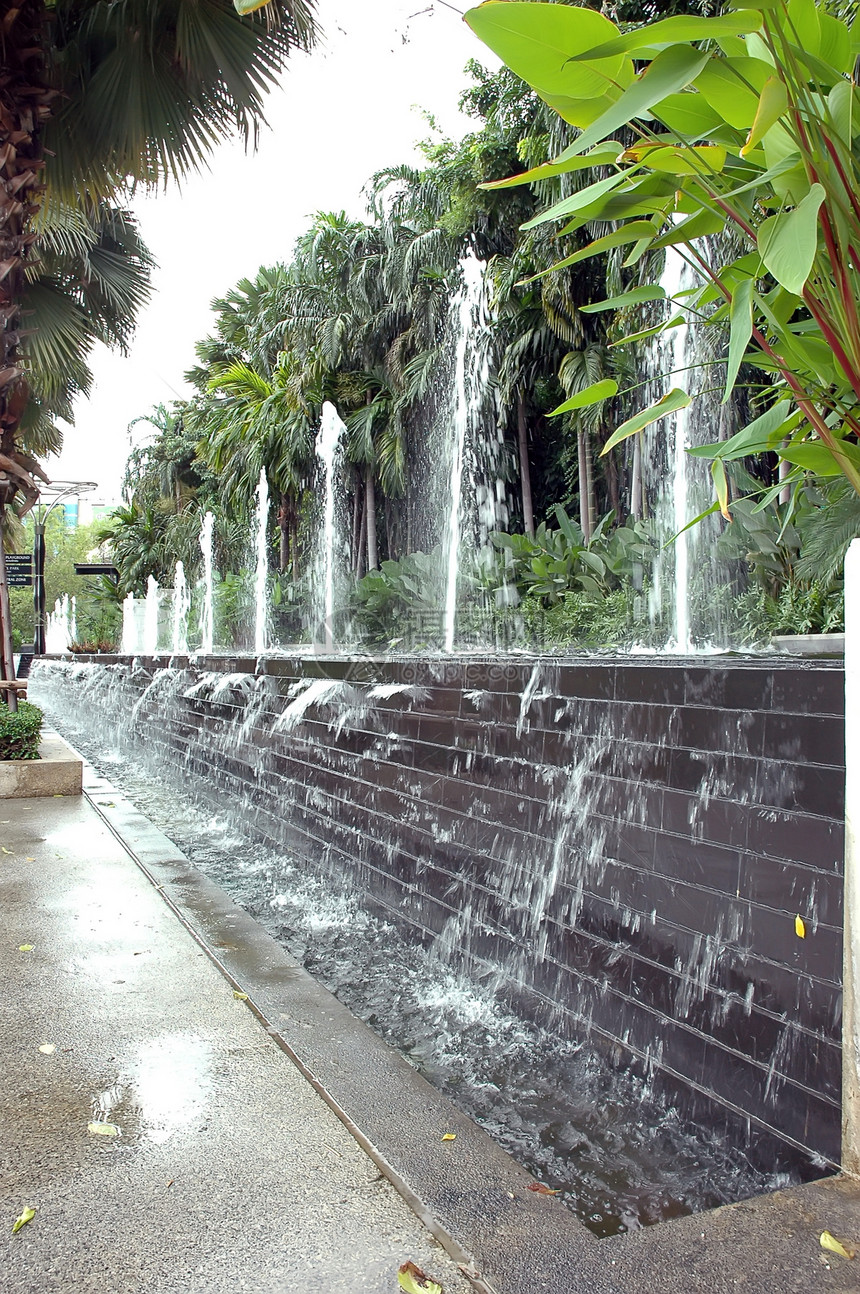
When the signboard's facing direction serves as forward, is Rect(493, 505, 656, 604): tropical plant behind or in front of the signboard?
in front

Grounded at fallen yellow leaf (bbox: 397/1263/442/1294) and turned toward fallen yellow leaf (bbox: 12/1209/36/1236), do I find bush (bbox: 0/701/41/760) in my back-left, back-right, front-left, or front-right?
front-right

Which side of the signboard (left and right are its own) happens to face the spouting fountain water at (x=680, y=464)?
front

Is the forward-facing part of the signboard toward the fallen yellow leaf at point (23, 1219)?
yes

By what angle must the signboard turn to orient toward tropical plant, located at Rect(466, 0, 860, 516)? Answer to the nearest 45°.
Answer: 0° — it already faces it

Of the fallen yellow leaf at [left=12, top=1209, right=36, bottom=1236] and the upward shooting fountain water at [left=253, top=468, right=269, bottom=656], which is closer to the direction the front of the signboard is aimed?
the fallen yellow leaf

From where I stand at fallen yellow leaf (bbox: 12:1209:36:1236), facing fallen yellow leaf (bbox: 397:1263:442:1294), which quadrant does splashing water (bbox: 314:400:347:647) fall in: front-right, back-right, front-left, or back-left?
back-left

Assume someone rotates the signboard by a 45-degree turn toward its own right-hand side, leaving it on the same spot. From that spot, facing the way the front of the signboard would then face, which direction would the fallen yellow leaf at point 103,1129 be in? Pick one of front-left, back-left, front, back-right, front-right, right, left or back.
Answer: front-left

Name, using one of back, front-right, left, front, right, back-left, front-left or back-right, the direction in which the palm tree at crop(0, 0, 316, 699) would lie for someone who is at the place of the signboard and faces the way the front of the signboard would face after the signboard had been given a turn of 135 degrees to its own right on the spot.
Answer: back-left

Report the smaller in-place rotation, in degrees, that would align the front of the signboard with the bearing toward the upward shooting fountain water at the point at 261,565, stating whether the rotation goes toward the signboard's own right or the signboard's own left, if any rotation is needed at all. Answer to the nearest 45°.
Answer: approximately 45° to the signboard's own left

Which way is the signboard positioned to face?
toward the camera

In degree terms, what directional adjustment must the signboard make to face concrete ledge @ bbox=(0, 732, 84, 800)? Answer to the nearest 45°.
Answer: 0° — it already faces it

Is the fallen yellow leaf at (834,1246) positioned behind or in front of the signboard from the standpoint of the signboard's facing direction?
in front

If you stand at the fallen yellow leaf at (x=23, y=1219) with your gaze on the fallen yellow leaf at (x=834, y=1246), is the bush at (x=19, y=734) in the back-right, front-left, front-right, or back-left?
back-left

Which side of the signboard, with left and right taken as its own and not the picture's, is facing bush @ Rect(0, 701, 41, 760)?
front

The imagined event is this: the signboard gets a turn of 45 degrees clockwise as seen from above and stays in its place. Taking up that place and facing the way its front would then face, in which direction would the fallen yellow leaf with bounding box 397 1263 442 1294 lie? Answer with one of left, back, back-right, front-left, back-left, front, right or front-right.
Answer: front-left
